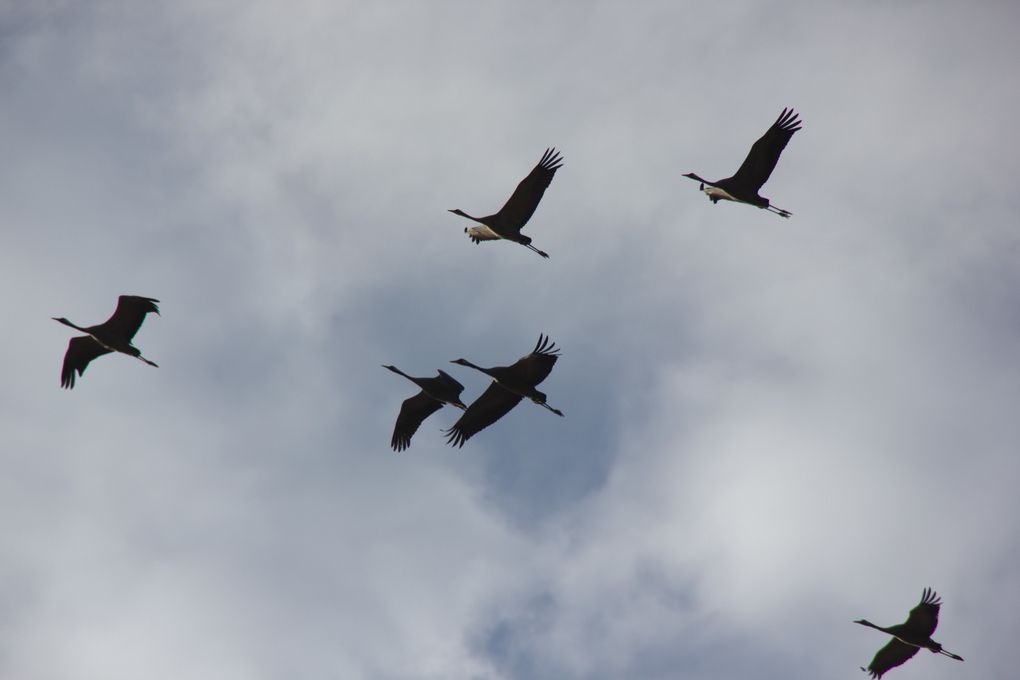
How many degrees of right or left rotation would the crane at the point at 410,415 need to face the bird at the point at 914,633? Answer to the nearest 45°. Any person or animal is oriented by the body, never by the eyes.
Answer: approximately 180°

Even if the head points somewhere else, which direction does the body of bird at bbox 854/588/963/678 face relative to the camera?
to the viewer's left

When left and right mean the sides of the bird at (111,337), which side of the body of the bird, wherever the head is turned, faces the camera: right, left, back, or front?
left

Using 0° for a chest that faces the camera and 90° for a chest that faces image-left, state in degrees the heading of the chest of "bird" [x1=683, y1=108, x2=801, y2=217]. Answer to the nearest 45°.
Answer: approximately 90°

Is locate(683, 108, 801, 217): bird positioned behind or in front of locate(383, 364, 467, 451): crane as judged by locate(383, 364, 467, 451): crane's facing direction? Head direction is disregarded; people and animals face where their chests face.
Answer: behind

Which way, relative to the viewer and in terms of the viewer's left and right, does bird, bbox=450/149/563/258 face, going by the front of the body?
facing to the left of the viewer

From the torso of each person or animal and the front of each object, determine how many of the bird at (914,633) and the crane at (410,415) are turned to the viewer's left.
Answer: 2

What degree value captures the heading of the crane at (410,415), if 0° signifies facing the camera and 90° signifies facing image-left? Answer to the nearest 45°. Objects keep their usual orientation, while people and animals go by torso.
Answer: approximately 90°
